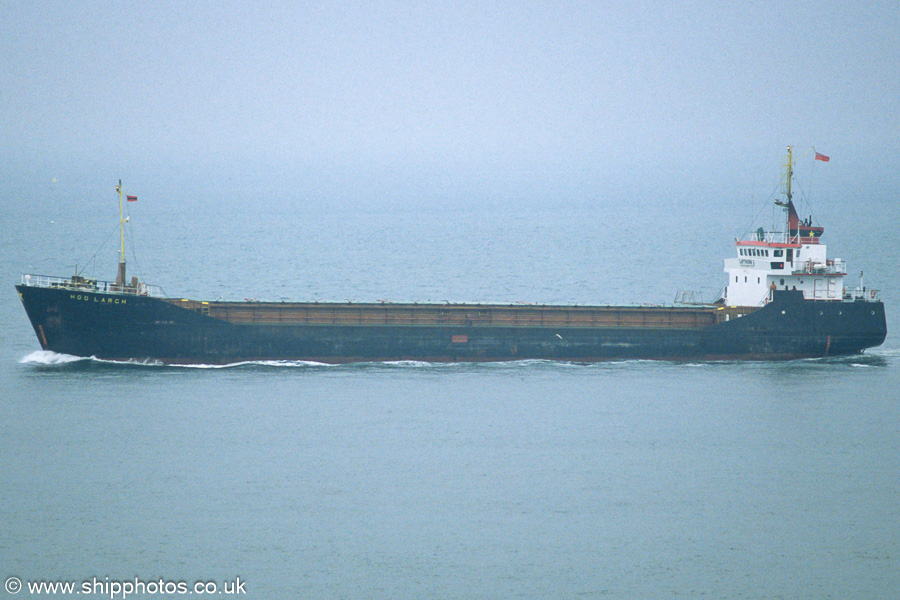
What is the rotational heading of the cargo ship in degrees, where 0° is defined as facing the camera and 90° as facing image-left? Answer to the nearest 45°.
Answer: approximately 90°
